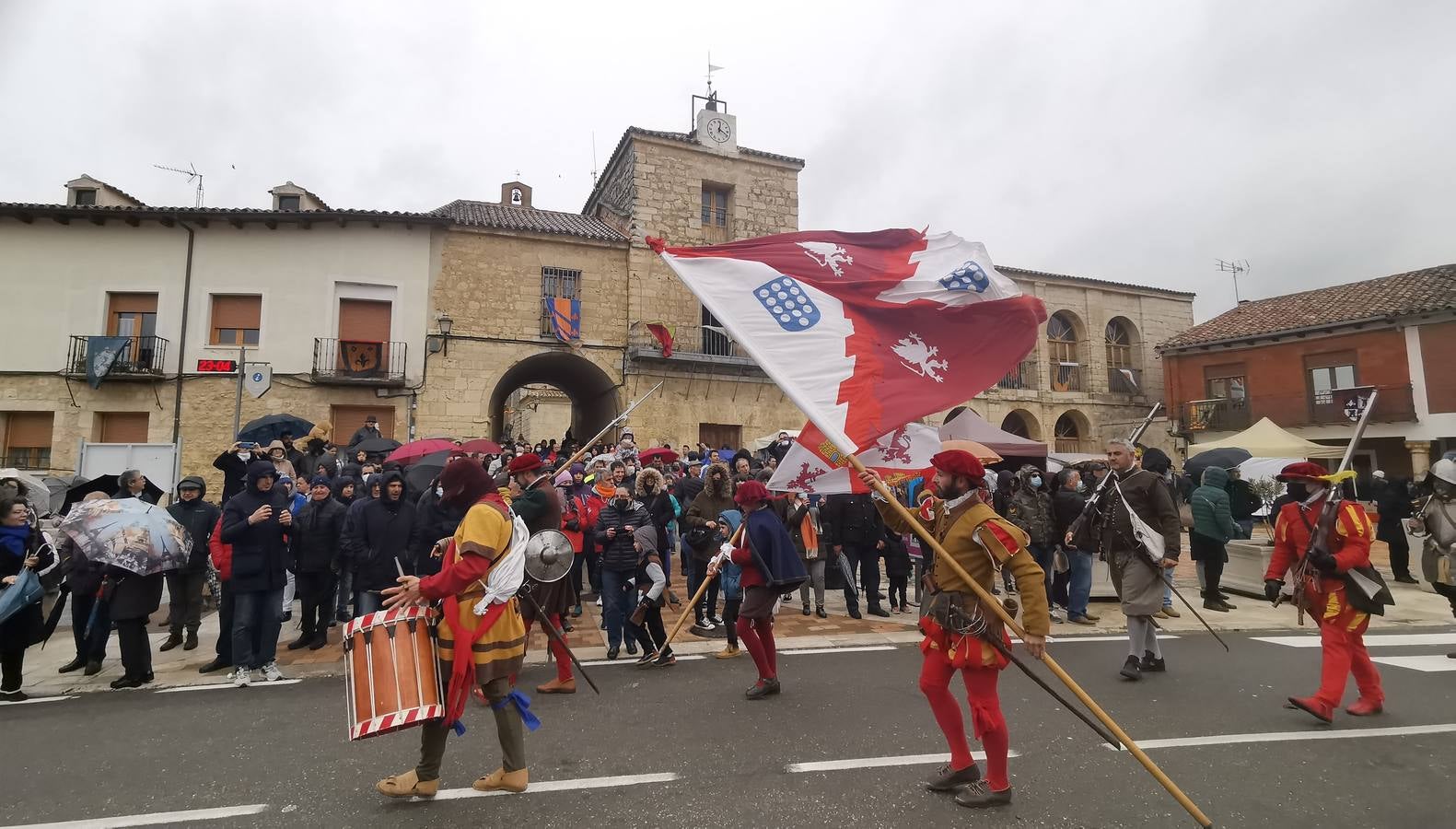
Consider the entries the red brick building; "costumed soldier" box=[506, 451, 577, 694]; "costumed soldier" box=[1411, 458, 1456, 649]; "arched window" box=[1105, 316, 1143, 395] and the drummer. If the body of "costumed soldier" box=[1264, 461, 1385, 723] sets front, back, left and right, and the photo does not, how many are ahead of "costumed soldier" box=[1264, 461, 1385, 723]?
2

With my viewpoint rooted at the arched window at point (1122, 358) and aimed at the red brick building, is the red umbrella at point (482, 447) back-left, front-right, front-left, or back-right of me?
back-right

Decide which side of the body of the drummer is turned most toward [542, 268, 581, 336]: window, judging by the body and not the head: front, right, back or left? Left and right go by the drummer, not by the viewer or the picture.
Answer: right

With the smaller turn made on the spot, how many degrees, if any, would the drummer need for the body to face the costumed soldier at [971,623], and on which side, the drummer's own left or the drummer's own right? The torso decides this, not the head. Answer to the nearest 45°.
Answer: approximately 180°

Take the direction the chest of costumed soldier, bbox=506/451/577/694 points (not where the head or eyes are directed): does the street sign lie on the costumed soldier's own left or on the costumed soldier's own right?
on the costumed soldier's own right

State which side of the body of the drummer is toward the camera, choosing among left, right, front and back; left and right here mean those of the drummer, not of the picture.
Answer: left

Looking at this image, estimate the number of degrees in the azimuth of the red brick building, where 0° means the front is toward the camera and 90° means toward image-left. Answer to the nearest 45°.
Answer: approximately 45°

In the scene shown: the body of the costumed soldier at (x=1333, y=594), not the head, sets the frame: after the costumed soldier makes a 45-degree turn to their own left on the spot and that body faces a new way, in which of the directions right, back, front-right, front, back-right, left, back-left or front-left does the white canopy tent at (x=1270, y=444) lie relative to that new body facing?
back

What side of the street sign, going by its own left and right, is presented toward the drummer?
front

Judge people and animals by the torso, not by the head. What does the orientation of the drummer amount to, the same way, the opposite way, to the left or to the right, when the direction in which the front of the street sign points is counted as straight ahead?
to the right

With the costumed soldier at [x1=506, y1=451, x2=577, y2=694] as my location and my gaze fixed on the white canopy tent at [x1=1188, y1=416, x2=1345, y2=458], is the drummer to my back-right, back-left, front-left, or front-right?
back-right

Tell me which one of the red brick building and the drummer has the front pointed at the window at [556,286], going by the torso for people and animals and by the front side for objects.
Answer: the red brick building

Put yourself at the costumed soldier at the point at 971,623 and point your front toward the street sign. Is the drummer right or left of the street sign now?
left

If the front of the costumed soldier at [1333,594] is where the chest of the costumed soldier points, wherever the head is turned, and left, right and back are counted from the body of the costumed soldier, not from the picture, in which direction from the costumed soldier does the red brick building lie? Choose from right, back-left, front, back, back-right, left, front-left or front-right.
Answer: back-right

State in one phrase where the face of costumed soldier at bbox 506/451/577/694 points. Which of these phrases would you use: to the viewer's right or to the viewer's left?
to the viewer's left
